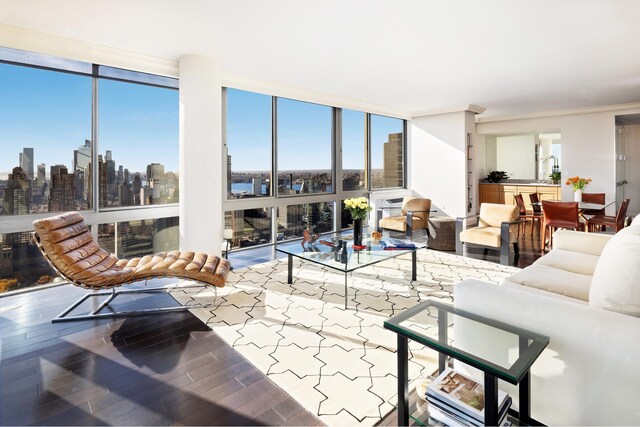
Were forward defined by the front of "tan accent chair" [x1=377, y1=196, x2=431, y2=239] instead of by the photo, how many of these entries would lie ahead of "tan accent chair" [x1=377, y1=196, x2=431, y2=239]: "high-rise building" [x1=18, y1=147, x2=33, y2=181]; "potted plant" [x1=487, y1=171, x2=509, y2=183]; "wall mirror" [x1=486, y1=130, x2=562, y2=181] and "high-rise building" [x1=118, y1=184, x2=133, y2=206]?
2

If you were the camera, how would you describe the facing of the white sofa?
facing away from the viewer and to the left of the viewer

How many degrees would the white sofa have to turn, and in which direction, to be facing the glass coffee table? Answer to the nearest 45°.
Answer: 0° — it already faces it

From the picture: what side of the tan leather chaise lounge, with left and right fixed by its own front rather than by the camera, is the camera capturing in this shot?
right

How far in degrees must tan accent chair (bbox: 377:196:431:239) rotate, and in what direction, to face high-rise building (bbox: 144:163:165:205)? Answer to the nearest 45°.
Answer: approximately 90° to its right

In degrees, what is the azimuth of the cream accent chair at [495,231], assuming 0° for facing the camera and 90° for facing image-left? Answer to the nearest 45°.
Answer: approximately 45°
